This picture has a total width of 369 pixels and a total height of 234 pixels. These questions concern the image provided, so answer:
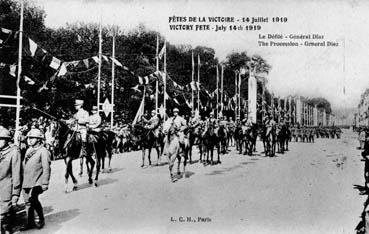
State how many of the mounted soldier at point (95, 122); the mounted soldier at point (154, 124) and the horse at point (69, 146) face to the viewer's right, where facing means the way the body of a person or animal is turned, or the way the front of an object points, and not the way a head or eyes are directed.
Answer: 0

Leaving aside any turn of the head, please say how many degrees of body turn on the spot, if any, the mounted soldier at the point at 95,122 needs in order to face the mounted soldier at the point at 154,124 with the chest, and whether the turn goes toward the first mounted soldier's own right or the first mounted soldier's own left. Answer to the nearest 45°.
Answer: approximately 180°

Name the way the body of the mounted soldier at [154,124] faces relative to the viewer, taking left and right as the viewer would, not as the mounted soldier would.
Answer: facing the viewer and to the left of the viewer

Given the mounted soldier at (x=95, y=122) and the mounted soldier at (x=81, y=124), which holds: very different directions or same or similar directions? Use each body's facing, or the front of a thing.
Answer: same or similar directions

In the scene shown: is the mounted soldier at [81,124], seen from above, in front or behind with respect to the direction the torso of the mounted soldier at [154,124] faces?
in front

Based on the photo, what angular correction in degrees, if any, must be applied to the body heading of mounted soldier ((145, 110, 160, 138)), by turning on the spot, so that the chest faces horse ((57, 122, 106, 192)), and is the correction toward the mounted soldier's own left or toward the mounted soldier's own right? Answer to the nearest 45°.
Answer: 0° — they already face it

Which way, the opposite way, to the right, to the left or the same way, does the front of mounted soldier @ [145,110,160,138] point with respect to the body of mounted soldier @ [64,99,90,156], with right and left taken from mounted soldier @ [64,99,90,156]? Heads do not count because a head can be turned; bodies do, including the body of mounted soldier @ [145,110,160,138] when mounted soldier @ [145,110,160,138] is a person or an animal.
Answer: the same way

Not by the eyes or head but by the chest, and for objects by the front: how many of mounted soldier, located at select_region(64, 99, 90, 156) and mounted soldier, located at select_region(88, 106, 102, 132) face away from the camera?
0

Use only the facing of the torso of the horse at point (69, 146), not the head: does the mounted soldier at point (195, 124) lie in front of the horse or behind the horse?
behind

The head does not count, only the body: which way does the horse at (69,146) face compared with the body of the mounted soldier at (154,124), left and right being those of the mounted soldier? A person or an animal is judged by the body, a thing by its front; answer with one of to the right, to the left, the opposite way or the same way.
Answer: the same way

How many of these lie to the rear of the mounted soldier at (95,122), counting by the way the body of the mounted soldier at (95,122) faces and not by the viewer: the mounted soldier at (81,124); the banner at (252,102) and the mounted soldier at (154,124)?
2
